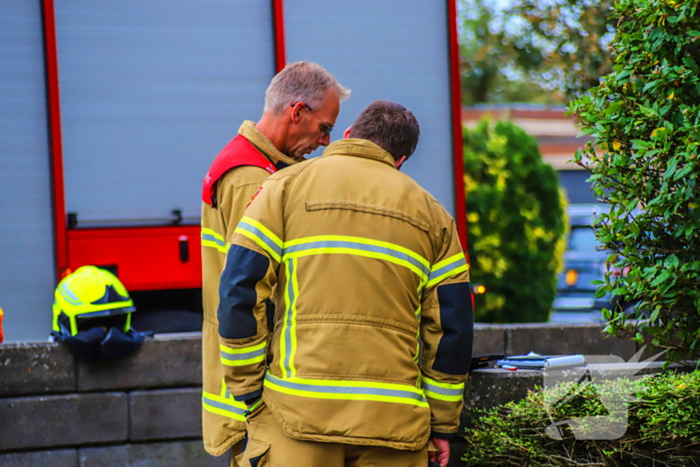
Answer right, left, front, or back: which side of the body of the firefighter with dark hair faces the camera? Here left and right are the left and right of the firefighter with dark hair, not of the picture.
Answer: back

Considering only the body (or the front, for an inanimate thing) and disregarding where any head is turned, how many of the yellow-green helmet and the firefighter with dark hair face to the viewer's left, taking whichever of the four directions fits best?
0

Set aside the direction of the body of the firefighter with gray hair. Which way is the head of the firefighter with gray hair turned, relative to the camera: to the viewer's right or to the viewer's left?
to the viewer's right

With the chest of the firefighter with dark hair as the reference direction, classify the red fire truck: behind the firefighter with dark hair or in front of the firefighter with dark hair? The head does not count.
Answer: in front

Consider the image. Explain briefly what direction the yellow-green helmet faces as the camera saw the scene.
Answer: facing the viewer and to the right of the viewer

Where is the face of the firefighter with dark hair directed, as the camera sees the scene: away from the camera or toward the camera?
away from the camera
